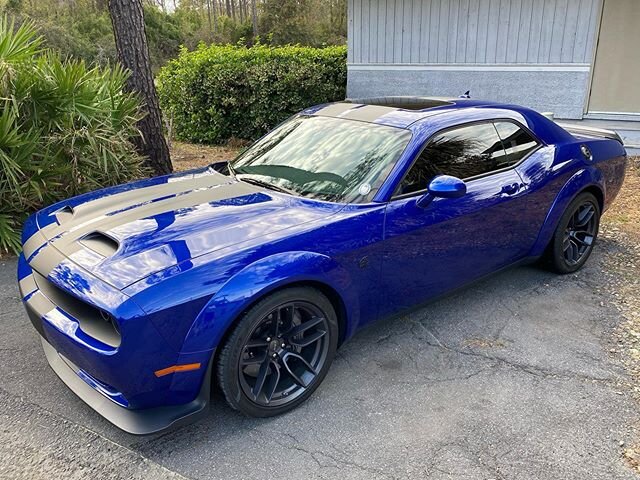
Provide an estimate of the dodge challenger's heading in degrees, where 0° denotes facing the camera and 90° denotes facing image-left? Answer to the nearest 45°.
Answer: approximately 45°

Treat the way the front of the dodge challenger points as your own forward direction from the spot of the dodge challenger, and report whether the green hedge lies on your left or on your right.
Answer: on your right
